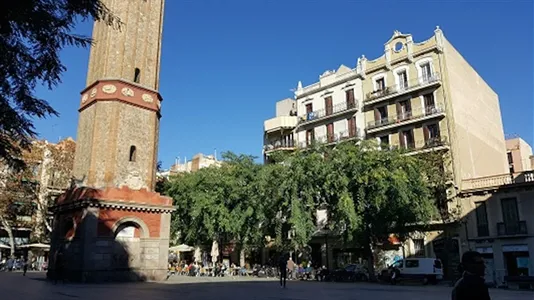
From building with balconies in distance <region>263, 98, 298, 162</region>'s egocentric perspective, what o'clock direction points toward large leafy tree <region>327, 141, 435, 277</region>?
The large leafy tree is roughly at 10 o'clock from the building with balconies in distance.

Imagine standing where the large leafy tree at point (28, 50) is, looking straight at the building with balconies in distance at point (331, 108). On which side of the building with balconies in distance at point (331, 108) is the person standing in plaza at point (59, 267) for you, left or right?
left

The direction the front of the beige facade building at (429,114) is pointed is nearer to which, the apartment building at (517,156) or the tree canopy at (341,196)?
the tree canopy

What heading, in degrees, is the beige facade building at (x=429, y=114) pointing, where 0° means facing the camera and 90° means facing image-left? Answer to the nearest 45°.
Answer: approximately 45°

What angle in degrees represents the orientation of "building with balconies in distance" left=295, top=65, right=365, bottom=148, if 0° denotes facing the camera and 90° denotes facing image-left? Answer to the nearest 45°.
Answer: approximately 45°

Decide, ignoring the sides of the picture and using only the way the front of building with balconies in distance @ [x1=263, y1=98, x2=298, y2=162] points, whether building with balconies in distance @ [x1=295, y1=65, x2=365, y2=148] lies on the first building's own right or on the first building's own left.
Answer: on the first building's own left

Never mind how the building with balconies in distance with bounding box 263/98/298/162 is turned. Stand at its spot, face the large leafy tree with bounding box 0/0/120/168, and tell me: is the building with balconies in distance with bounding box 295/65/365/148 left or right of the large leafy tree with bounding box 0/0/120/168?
left

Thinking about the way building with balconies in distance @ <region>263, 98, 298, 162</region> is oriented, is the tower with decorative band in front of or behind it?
in front

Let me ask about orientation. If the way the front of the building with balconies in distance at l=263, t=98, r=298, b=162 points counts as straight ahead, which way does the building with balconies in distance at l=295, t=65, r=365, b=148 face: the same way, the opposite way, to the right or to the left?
the same way

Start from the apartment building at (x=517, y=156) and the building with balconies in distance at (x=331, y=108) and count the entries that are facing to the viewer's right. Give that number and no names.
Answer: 0

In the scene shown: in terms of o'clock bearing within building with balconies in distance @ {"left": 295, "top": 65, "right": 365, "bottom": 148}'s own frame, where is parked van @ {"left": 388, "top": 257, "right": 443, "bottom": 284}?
The parked van is roughly at 10 o'clock from the building with balconies in distance.
